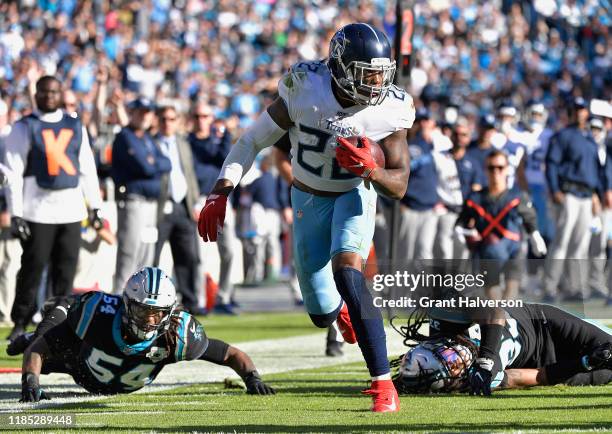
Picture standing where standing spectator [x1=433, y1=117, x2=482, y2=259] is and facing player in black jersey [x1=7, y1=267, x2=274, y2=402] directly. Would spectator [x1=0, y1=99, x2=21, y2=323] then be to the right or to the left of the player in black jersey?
right

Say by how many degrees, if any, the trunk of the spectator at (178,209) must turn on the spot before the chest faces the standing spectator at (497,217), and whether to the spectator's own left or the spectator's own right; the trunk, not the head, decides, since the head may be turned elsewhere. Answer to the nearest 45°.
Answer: approximately 45° to the spectator's own left

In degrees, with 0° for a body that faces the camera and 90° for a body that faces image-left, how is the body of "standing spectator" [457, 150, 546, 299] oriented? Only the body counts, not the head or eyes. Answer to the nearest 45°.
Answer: approximately 0°

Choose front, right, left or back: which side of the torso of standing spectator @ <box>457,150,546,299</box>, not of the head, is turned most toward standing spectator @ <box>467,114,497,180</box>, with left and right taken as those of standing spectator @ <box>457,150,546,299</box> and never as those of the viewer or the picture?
back

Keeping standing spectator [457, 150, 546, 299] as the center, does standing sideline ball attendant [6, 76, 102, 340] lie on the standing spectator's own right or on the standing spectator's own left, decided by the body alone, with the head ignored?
on the standing spectator's own right
